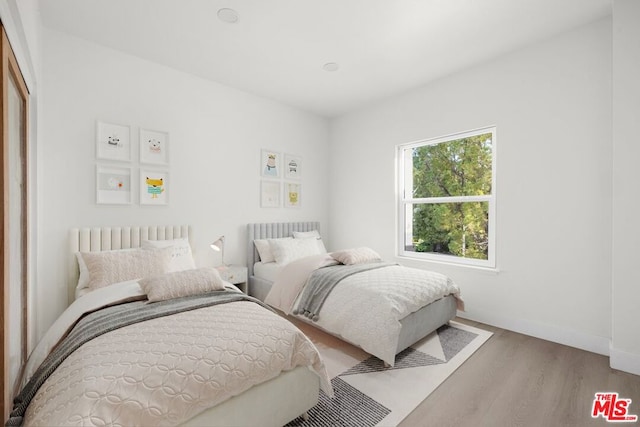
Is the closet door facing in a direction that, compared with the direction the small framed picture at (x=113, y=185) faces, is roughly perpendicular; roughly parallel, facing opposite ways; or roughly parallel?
roughly perpendicular

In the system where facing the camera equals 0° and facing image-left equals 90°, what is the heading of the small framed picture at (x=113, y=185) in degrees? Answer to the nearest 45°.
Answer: approximately 0°

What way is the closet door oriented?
to the viewer's right

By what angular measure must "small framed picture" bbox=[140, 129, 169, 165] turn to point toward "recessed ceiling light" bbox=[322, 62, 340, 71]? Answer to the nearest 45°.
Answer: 0° — it already faces it

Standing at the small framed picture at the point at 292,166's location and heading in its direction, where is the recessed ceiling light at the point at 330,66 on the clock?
The recessed ceiling light is roughly at 1 o'clock from the small framed picture.

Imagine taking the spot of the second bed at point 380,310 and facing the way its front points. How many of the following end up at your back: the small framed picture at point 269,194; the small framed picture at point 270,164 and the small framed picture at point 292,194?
3

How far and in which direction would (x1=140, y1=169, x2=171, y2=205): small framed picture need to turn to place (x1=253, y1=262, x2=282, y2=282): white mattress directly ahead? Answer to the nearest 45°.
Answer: approximately 45° to its left

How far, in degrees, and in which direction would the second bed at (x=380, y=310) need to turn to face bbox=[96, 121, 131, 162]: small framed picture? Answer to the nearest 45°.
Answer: approximately 135° to its right

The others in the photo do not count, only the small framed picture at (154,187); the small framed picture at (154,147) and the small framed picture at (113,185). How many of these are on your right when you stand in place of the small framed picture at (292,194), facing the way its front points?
3

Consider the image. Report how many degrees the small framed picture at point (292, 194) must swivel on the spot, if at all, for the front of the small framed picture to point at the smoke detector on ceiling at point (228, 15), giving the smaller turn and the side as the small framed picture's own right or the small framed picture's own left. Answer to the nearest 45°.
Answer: approximately 45° to the small framed picture's own right

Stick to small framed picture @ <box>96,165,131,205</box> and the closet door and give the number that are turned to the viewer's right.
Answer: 1
